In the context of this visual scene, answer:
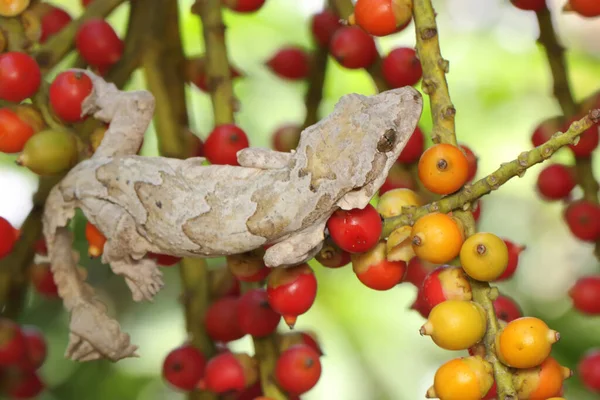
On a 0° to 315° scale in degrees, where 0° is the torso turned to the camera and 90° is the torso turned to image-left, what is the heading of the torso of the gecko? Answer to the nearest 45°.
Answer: approximately 270°

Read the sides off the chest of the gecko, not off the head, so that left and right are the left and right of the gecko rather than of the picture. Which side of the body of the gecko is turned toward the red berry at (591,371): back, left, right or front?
front

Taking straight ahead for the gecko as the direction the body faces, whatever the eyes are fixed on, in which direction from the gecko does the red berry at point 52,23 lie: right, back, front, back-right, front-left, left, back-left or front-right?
back-left
